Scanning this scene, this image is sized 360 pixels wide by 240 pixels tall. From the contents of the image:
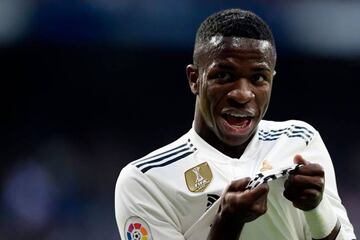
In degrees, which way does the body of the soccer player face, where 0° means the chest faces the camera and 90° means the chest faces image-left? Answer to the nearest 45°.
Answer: approximately 315°

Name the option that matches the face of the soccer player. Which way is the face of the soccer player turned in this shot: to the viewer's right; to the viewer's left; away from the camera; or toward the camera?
toward the camera
